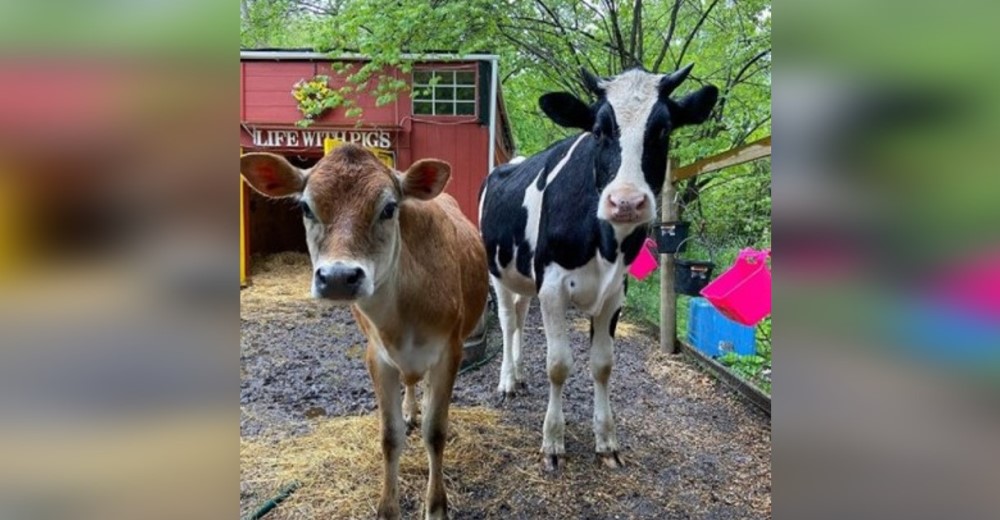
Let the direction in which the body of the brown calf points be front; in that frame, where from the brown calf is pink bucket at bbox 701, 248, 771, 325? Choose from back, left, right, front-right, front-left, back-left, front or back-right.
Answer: left

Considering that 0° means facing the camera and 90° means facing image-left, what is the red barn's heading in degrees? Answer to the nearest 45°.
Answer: approximately 0°

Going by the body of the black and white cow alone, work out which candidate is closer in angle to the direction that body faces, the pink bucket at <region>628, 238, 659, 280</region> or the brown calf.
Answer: the brown calf

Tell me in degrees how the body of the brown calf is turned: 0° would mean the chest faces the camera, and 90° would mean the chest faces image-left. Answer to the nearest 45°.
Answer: approximately 0°

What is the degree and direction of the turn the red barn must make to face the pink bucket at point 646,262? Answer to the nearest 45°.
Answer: approximately 45° to its left

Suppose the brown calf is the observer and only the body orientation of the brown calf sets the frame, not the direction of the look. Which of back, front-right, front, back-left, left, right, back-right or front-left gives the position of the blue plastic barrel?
back-left

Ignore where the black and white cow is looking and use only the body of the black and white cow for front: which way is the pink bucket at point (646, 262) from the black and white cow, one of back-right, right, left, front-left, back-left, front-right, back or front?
back-left

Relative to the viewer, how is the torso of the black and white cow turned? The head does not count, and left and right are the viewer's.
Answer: facing the viewer and to the right of the viewer

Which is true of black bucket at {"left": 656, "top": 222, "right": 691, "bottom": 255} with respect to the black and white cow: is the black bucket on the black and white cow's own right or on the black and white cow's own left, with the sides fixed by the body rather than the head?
on the black and white cow's own left

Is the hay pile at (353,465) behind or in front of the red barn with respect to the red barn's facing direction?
in front

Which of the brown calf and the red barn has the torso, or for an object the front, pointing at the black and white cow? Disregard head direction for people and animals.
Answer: the red barn

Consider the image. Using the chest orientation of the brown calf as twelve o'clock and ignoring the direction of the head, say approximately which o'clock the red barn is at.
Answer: The red barn is roughly at 6 o'clock from the brown calf.

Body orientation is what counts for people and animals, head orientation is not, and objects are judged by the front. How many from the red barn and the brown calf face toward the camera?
2
